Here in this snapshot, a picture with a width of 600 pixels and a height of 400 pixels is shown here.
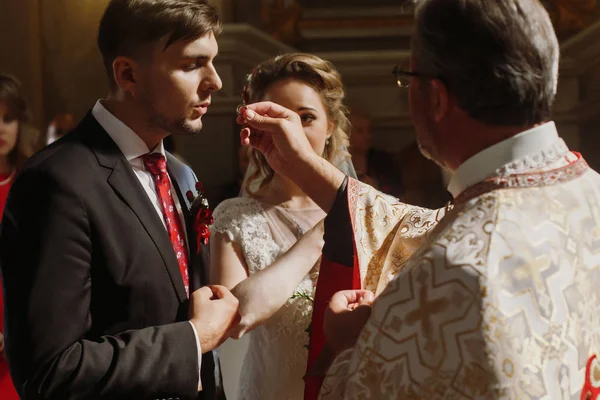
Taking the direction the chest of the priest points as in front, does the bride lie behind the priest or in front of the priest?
in front

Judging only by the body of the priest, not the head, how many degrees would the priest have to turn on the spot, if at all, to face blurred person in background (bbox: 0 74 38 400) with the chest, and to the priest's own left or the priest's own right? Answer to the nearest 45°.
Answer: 0° — they already face them

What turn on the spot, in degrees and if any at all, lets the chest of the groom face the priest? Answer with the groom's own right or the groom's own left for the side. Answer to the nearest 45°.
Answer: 0° — they already face them

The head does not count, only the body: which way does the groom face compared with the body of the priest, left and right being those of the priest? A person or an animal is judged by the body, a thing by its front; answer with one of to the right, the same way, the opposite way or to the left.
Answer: the opposite way

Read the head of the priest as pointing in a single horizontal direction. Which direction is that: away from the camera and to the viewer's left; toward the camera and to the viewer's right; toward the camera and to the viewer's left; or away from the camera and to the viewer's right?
away from the camera and to the viewer's left

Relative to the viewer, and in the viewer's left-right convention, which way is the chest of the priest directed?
facing away from the viewer and to the left of the viewer

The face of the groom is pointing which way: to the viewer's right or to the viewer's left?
to the viewer's right

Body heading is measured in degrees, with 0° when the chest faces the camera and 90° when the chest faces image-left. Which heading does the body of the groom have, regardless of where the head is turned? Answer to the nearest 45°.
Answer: approximately 315°
